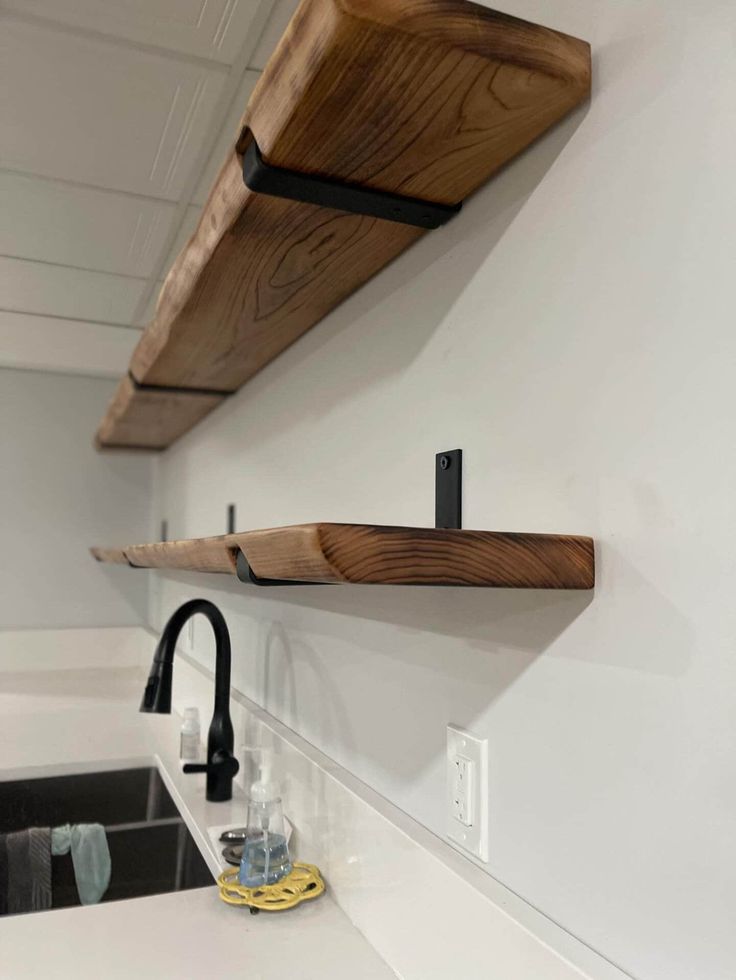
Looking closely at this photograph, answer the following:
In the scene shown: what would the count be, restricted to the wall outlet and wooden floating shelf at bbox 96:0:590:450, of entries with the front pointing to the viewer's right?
0

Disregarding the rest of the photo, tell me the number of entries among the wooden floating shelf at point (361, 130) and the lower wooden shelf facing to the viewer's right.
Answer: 0

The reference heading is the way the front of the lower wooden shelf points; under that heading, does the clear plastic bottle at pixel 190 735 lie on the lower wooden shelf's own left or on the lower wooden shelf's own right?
on the lower wooden shelf's own right

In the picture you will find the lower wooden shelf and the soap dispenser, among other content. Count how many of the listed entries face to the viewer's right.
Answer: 0

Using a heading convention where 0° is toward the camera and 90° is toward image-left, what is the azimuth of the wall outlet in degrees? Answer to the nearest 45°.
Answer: approximately 45°

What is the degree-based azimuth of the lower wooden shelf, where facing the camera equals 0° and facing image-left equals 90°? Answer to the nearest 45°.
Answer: approximately 45°
